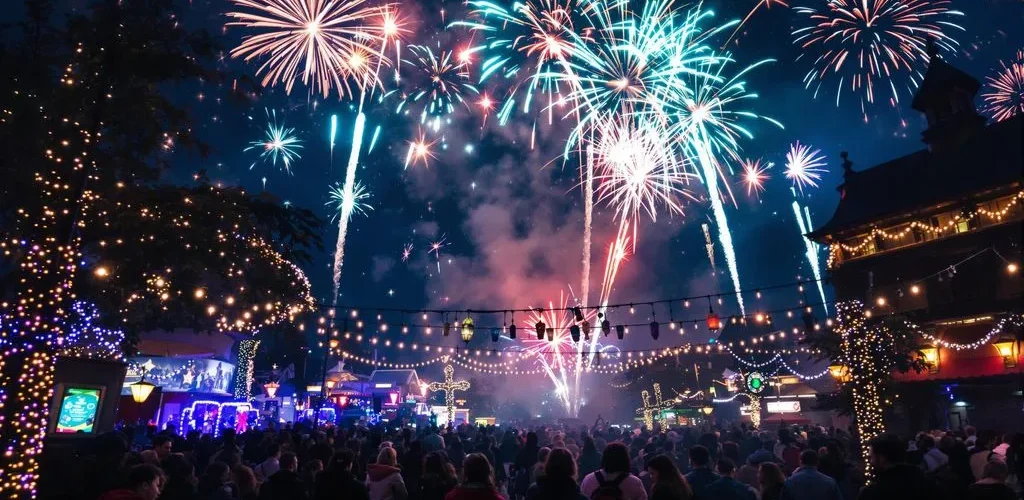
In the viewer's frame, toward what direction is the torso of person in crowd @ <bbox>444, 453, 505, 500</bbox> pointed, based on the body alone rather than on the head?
away from the camera

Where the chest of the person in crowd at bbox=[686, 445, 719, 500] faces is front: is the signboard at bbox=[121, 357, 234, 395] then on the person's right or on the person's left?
on the person's left

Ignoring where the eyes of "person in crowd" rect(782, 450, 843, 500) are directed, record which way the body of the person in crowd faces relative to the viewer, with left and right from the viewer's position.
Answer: facing away from the viewer

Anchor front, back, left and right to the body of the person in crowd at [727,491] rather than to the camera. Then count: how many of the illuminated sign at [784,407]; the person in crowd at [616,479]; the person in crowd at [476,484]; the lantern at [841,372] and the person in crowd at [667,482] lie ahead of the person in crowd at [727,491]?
2

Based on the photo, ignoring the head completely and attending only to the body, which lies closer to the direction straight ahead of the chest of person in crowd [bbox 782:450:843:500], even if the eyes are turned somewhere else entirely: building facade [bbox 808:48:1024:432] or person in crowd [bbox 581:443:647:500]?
the building facade

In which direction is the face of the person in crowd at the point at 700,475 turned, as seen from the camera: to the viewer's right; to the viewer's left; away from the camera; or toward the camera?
away from the camera

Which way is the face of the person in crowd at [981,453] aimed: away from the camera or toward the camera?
away from the camera

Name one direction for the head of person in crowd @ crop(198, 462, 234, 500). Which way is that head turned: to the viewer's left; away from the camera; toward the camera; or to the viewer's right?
away from the camera

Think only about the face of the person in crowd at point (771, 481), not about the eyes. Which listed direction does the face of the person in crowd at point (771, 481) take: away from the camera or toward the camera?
away from the camera

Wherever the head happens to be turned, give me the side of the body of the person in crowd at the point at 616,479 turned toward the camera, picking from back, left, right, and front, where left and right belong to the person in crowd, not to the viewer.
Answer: back

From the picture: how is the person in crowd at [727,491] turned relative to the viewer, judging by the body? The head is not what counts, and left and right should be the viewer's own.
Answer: facing away from the viewer
